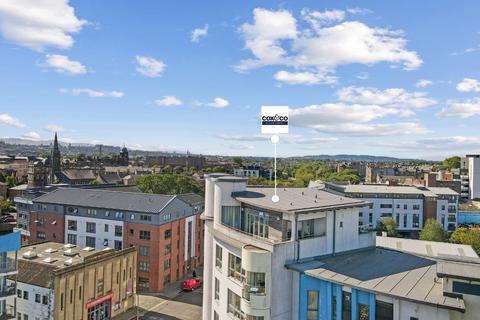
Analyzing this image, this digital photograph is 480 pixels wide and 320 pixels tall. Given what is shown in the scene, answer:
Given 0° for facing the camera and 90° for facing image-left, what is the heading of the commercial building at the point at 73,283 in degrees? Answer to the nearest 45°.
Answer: approximately 315°

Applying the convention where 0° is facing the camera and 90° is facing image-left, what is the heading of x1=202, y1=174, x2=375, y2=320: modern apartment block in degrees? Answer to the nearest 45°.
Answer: approximately 45°

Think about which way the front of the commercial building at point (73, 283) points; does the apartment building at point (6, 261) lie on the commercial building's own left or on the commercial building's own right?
on the commercial building's own right

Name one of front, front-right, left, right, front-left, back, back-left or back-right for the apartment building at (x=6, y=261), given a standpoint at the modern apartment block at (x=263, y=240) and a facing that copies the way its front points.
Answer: front-right

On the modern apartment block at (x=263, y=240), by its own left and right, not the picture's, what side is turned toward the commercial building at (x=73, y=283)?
right

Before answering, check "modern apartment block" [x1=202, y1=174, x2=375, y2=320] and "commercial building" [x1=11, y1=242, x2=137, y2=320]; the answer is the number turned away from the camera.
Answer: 0
